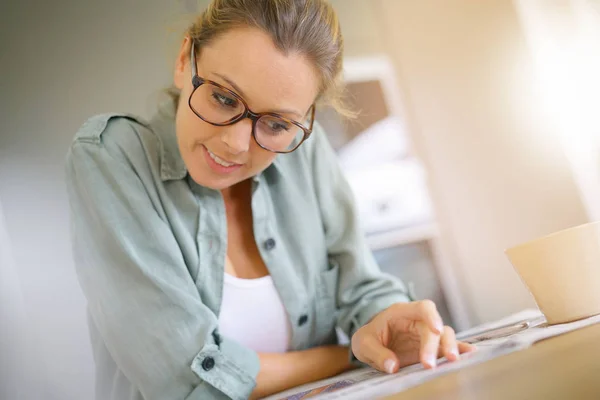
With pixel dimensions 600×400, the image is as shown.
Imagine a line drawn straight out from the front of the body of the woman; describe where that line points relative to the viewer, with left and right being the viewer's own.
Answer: facing the viewer and to the right of the viewer
